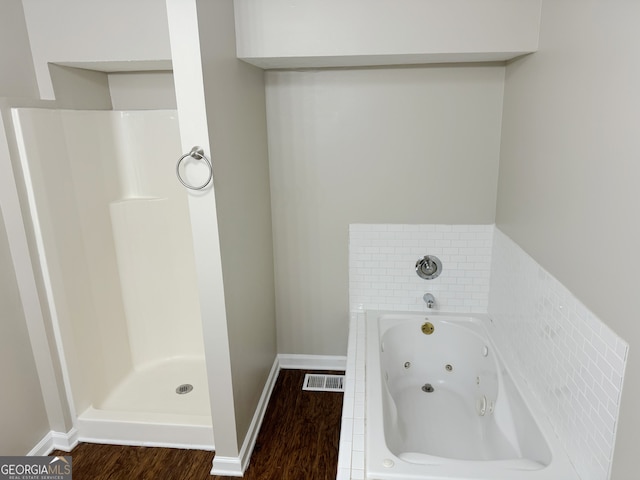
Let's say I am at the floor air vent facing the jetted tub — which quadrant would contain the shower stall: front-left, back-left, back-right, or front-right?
back-right

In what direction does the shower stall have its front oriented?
toward the camera

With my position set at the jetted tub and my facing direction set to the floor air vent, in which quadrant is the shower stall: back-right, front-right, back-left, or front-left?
front-left

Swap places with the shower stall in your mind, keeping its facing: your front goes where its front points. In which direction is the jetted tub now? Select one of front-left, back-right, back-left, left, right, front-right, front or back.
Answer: front-left

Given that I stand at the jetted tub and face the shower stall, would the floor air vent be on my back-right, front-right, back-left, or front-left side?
front-right

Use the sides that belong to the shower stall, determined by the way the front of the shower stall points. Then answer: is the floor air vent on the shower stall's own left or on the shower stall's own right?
on the shower stall's own left
